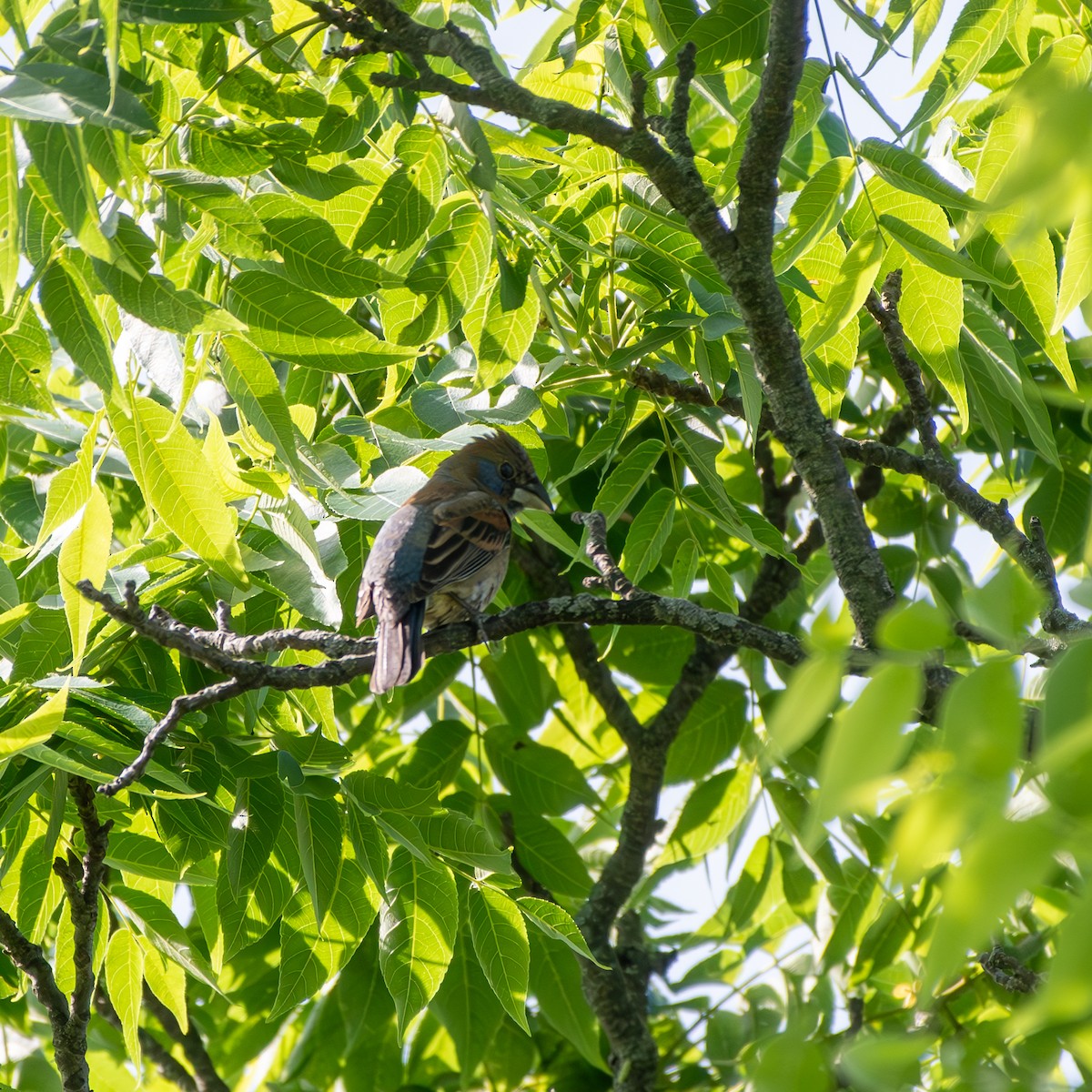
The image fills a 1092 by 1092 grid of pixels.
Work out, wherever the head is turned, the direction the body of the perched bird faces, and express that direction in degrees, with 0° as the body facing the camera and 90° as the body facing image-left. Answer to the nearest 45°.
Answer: approximately 225°
